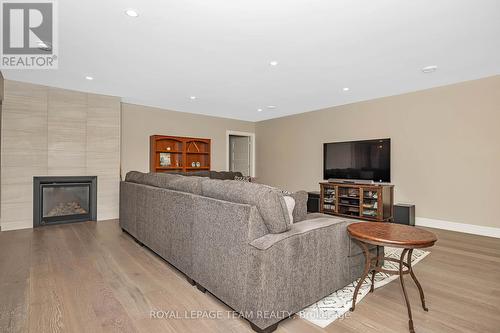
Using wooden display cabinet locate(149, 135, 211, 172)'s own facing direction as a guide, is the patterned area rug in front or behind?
in front

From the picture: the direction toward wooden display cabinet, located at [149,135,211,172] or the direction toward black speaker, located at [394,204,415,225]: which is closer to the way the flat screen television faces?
the wooden display cabinet

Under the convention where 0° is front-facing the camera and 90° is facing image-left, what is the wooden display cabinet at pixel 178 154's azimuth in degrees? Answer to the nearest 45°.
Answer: approximately 315°

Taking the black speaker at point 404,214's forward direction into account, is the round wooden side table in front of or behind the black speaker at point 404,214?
in front

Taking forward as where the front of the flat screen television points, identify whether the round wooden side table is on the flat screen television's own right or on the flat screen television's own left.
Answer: on the flat screen television's own left

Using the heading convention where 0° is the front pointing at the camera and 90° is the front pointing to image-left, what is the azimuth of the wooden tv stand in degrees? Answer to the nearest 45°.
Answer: approximately 45°

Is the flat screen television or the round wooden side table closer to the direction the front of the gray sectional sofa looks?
the flat screen television

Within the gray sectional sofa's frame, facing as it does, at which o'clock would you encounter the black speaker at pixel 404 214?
The black speaker is roughly at 12 o'clock from the gray sectional sofa.

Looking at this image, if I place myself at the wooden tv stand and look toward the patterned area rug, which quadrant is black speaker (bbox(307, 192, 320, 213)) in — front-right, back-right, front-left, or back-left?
back-right
